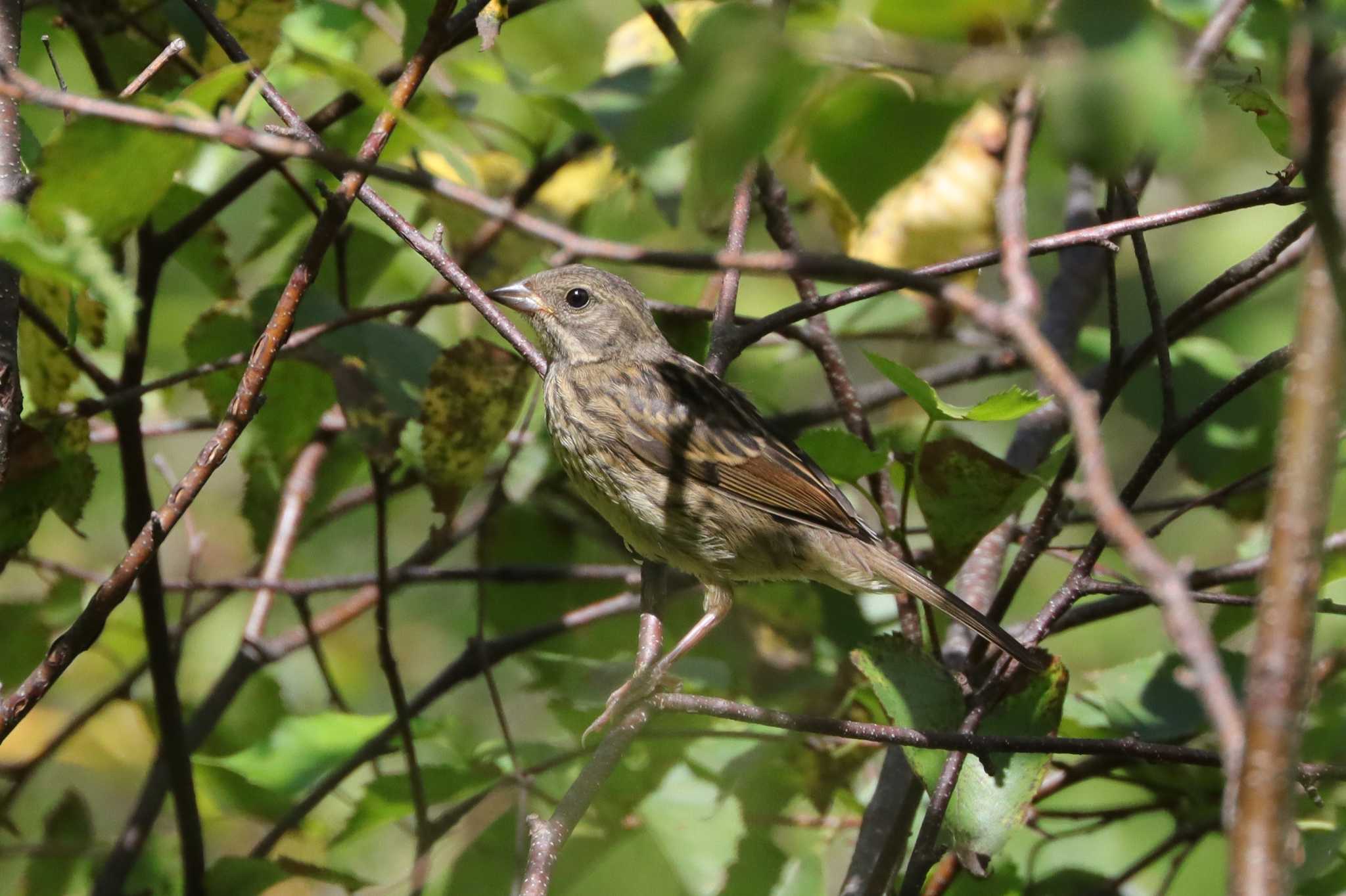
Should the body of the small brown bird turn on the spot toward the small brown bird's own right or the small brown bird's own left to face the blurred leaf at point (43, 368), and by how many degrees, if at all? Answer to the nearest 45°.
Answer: approximately 45° to the small brown bird's own left

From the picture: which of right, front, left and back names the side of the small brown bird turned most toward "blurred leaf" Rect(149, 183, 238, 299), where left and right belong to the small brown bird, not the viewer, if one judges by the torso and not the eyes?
front

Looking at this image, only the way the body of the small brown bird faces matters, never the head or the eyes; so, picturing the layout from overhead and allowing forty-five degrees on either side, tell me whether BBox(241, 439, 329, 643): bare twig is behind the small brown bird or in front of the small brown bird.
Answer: in front

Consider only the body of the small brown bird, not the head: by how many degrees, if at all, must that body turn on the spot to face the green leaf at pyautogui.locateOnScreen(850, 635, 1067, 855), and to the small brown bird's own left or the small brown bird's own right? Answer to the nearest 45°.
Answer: approximately 135° to the small brown bird's own left

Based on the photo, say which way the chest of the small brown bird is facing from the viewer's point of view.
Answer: to the viewer's left

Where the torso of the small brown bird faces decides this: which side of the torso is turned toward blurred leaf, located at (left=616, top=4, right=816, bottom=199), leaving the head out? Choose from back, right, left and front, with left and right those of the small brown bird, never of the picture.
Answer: left

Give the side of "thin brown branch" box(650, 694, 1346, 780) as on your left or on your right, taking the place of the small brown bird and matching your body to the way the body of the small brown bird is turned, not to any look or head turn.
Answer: on your left

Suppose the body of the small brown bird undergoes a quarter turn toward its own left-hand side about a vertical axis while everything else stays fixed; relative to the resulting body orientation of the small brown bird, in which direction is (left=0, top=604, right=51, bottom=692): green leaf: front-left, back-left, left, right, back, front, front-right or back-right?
right

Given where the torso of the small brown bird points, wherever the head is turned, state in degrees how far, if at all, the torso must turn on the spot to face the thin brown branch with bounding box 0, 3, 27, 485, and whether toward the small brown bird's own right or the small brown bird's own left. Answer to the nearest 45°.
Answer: approximately 45° to the small brown bird's own left
